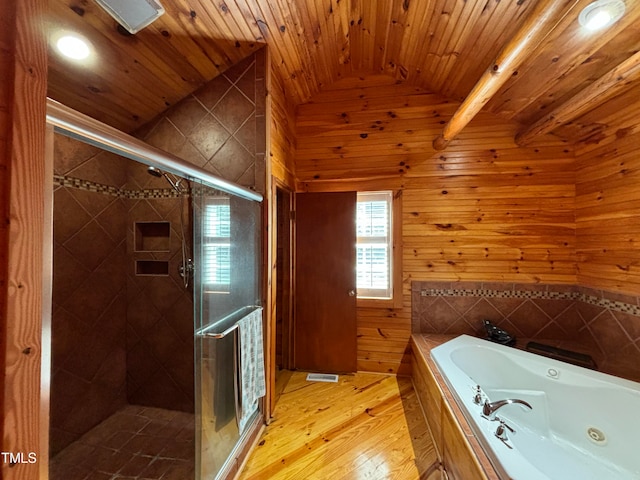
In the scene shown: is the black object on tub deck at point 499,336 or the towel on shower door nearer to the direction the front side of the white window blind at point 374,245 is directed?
the towel on shower door

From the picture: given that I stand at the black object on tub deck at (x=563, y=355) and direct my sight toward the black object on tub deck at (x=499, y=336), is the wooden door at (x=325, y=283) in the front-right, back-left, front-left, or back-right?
front-left

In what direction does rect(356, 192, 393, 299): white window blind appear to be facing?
toward the camera

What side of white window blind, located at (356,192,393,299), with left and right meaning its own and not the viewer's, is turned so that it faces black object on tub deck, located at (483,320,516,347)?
left

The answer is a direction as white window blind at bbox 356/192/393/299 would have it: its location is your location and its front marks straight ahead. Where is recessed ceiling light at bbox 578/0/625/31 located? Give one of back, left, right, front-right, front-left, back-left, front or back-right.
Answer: front-left

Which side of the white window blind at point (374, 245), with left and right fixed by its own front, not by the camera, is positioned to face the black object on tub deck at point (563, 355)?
left

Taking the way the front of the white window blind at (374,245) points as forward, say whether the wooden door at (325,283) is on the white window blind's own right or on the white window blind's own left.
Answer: on the white window blind's own right

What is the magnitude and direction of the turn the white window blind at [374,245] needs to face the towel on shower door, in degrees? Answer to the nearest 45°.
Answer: approximately 45° to its right

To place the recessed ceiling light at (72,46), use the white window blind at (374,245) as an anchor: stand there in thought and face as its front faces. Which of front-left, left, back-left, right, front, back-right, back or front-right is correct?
front-right

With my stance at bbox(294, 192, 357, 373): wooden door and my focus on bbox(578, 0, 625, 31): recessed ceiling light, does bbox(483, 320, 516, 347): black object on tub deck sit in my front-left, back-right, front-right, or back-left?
front-left

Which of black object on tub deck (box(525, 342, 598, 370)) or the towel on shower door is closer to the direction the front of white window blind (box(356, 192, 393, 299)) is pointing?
the towel on shower door

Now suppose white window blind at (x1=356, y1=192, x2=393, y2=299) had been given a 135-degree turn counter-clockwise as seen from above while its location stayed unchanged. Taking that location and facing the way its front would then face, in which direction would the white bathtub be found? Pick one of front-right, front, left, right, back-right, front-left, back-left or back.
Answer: right

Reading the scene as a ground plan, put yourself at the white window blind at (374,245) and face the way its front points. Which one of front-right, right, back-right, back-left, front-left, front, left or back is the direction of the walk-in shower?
front-right
